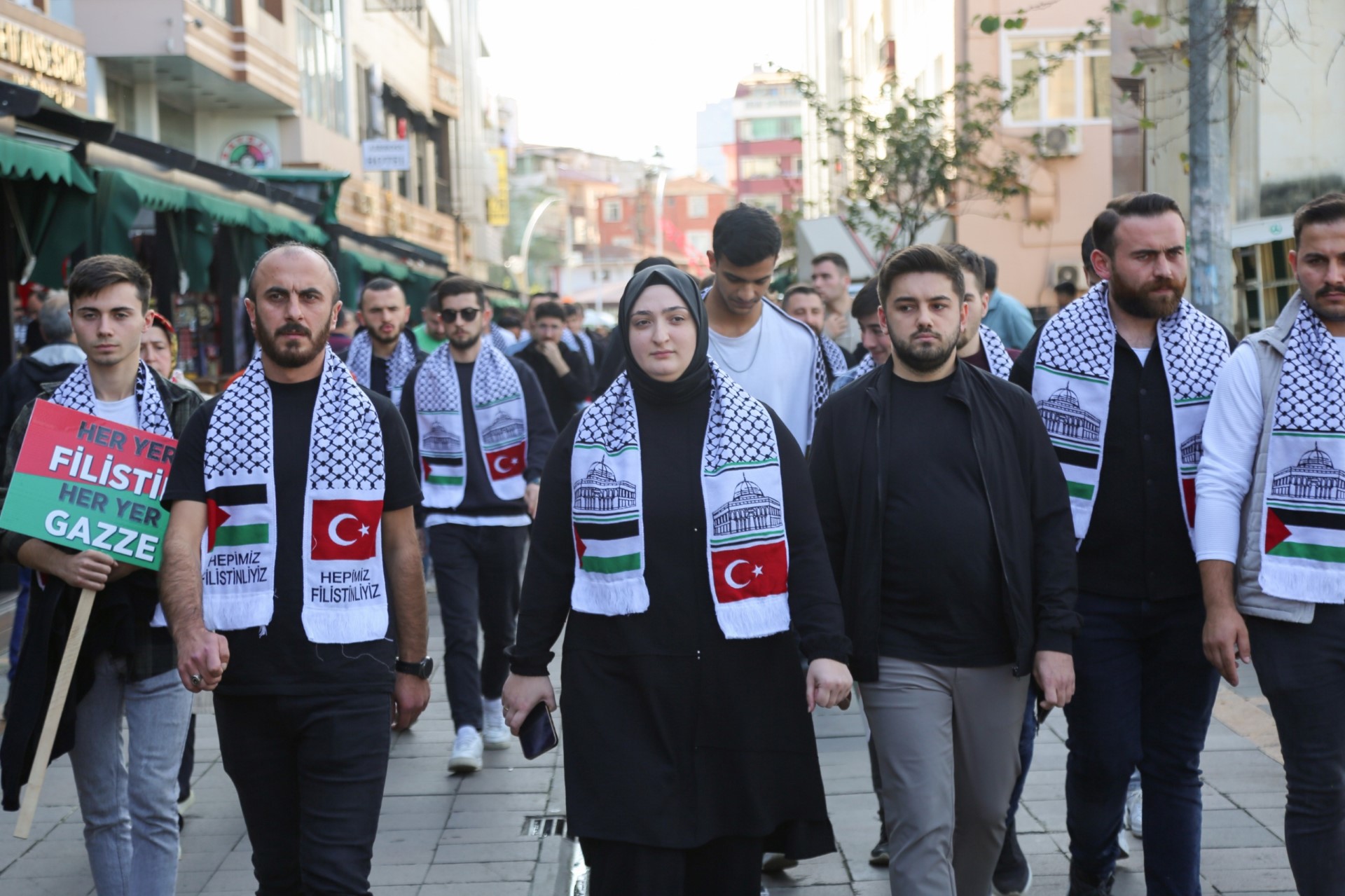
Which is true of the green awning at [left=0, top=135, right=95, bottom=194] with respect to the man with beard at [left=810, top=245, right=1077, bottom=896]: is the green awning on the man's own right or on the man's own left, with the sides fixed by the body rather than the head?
on the man's own right

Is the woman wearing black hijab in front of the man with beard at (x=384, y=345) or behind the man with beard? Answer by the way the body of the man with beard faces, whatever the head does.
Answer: in front

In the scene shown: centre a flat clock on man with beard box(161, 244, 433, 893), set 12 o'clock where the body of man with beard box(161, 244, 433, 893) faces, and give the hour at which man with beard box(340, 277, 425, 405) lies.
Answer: man with beard box(340, 277, 425, 405) is roughly at 6 o'clock from man with beard box(161, 244, 433, 893).

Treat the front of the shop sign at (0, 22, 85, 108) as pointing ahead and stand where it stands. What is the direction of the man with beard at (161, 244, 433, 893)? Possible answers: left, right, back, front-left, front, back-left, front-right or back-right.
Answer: front-right

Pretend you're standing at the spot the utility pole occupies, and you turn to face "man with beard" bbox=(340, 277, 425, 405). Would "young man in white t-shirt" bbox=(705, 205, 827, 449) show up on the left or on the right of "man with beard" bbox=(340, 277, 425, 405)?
left

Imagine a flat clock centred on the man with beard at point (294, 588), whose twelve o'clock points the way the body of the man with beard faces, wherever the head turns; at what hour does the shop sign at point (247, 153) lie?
The shop sign is roughly at 6 o'clock from the man with beard.

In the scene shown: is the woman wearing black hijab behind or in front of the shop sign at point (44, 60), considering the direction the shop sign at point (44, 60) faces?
in front

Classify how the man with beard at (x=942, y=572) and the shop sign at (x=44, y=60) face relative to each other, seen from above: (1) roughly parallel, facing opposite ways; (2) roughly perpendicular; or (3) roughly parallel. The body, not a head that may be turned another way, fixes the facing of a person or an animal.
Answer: roughly perpendicular

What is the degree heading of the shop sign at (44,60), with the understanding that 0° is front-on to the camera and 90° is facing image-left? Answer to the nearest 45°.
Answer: approximately 315°

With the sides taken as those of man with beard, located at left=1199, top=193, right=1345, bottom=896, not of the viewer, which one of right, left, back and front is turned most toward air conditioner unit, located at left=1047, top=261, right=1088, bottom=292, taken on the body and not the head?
back

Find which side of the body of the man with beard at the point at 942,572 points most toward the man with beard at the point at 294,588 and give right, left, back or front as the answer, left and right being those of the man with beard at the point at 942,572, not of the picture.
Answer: right

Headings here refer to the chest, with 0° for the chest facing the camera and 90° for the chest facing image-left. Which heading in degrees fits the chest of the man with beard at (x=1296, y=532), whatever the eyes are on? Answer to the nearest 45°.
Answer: approximately 0°
